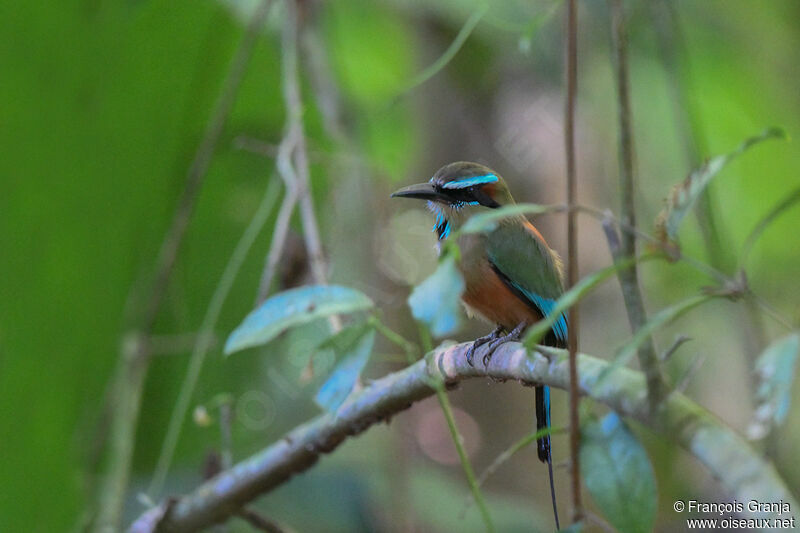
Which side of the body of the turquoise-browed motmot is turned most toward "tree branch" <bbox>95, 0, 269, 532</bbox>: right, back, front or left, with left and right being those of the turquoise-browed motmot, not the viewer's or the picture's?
front

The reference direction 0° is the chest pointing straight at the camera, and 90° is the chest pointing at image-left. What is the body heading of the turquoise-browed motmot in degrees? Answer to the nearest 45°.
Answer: approximately 90°
